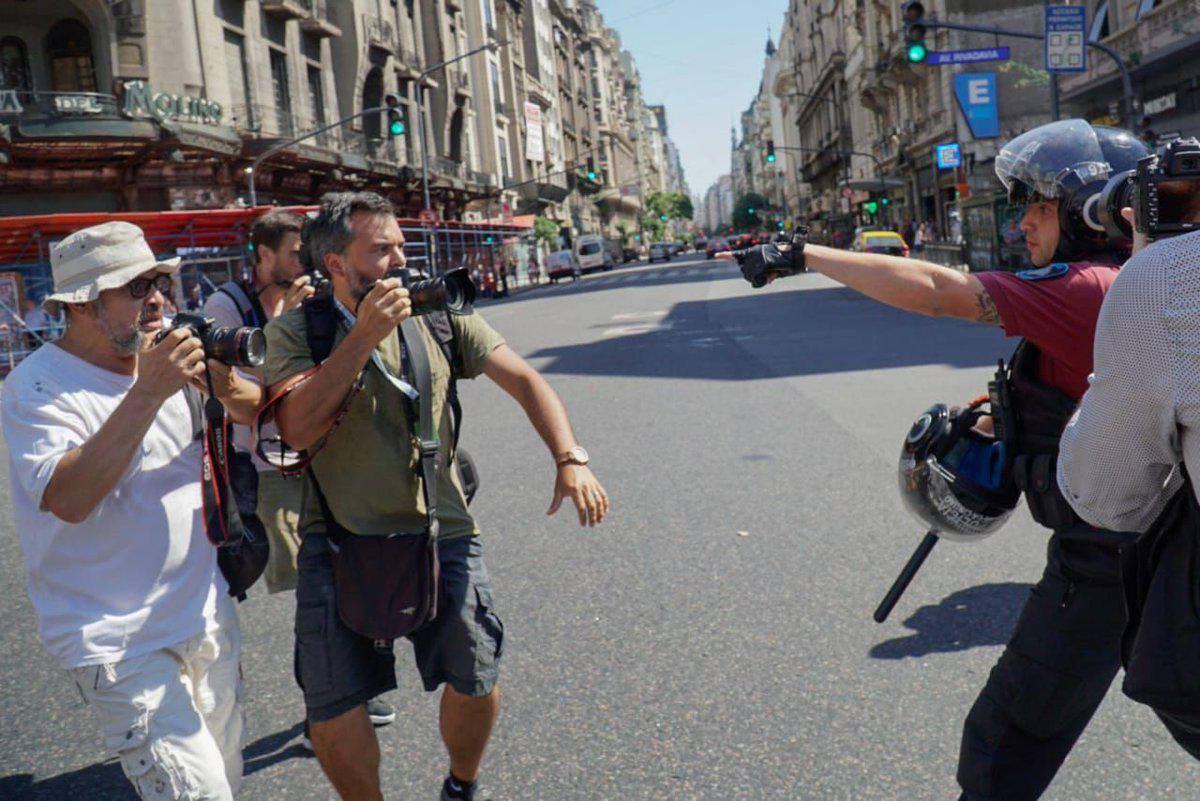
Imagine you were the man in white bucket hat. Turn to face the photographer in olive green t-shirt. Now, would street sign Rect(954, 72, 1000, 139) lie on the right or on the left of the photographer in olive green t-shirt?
left

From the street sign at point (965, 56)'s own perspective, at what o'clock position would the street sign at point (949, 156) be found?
the street sign at point (949, 156) is roughly at 6 o'clock from the street sign at point (965, 56).

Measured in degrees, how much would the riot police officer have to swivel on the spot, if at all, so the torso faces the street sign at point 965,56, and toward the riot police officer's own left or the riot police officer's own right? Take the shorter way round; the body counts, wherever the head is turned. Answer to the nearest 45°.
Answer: approximately 90° to the riot police officer's own right

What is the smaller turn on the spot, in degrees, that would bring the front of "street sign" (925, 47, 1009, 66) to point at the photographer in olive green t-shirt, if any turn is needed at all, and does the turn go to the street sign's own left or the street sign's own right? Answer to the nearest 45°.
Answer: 0° — it already faces them

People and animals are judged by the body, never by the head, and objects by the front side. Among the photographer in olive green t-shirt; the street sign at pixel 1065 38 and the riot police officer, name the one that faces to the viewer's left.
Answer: the riot police officer

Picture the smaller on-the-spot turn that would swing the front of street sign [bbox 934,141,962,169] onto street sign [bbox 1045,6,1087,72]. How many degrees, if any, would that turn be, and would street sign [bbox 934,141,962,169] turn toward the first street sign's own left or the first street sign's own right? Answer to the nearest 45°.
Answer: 0° — it already faces it

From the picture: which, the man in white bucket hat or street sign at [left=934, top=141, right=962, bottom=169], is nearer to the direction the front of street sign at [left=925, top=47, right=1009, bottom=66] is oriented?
the man in white bucket hat
